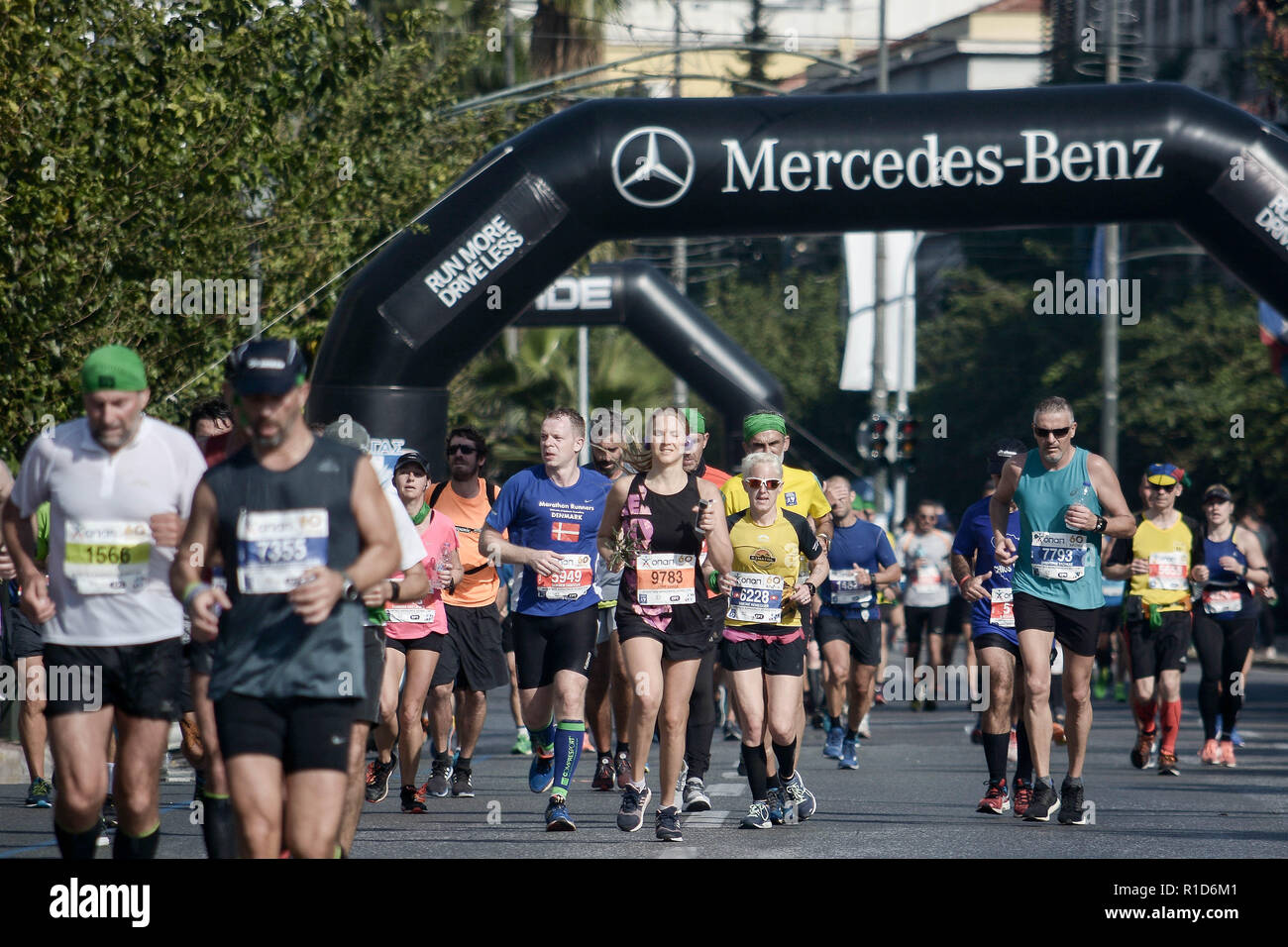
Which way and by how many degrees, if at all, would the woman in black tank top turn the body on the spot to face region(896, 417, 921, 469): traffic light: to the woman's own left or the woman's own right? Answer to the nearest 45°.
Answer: approximately 180°

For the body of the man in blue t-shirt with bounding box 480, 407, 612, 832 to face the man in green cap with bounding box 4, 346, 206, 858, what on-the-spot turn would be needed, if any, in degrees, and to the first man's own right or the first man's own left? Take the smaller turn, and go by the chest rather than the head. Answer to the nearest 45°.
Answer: approximately 45° to the first man's own right

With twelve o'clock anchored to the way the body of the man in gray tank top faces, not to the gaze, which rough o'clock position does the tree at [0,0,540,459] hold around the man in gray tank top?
The tree is roughly at 6 o'clock from the man in gray tank top.

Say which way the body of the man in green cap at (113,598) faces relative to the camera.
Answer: toward the camera

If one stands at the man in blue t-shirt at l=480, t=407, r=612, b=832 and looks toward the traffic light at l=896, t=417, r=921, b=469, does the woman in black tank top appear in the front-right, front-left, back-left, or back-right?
back-right

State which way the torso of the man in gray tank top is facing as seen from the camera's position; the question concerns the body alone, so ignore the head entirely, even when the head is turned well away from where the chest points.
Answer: toward the camera

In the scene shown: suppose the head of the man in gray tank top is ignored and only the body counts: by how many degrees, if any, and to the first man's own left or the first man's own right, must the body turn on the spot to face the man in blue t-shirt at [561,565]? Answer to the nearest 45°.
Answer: approximately 180°

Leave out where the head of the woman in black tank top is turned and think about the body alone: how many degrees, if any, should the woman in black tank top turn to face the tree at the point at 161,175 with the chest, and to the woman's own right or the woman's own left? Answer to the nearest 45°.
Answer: approximately 135° to the woman's own right

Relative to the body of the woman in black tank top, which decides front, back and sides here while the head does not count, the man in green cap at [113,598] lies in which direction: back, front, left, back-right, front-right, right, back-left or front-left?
front-right

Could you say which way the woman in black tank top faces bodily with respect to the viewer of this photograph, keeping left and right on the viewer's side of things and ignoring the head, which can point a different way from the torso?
facing the viewer

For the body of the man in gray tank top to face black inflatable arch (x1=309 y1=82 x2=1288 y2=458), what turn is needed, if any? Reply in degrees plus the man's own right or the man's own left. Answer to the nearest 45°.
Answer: approximately 135° to the man's own left

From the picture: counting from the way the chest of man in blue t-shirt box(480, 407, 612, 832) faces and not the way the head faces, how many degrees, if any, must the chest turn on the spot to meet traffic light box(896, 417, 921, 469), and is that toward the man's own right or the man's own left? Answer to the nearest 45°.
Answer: approximately 180°

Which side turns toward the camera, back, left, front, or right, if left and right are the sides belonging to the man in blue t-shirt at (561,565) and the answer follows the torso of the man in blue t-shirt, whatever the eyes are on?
front

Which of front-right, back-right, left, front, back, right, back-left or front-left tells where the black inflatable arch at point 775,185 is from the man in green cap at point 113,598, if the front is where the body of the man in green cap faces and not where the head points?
back-left
